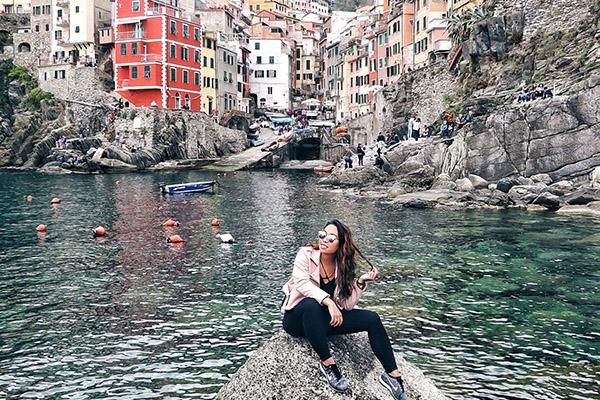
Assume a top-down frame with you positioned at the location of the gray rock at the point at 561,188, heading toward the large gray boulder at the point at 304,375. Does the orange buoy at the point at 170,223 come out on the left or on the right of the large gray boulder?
right

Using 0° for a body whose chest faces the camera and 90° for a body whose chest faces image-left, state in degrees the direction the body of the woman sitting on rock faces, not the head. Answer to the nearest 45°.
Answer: approximately 315°

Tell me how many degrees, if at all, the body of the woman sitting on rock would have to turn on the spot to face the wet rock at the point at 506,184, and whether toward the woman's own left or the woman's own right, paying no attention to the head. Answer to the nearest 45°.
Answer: approximately 135° to the woman's own left

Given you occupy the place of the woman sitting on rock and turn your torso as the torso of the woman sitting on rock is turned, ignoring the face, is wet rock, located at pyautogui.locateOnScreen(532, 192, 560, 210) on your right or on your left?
on your left

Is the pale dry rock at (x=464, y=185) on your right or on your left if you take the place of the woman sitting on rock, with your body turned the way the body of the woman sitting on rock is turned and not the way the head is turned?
on your left

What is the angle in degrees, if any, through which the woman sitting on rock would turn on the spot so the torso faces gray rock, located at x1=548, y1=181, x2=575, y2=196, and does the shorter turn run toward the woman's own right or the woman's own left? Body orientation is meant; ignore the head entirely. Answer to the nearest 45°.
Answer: approximately 90° to the woman's own left

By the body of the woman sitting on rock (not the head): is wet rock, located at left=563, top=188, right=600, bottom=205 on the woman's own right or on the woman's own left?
on the woman's own left

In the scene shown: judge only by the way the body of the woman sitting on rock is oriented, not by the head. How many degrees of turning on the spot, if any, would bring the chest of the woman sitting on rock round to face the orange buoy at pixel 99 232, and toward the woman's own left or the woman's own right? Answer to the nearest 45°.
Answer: approximately 180°

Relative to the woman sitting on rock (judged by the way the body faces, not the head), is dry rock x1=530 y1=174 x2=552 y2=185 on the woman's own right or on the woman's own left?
on the woman's own left
